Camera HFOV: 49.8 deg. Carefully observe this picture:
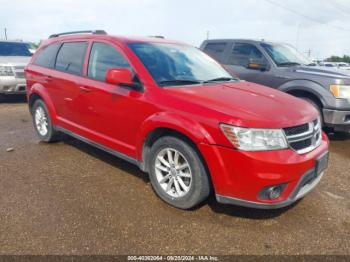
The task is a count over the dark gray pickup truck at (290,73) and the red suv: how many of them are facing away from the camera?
0

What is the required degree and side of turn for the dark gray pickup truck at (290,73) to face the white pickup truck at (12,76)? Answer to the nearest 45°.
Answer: approximately 135° to its right

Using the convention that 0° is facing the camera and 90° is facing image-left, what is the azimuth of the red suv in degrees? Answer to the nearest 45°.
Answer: approximately 315°

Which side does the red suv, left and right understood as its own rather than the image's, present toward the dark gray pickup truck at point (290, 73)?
left

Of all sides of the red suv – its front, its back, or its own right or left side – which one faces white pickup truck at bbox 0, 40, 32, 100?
back

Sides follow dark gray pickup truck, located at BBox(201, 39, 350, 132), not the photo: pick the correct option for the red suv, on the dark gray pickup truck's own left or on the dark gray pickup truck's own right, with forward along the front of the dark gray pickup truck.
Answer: on the dark gray pickup truck's own right

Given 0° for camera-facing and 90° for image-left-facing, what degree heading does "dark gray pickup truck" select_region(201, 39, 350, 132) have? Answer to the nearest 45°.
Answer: approximately 315°
